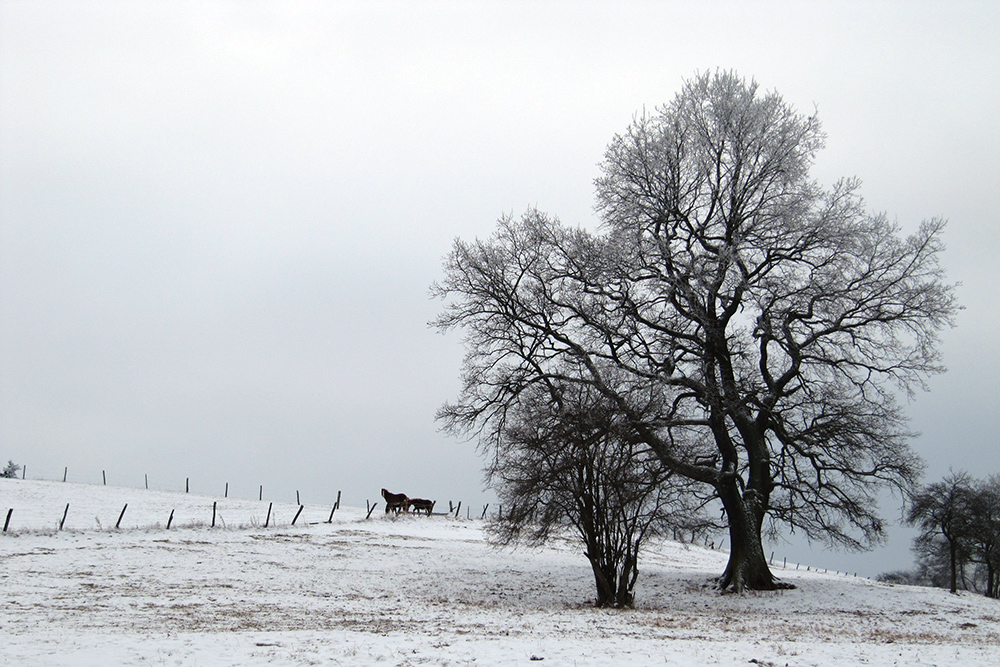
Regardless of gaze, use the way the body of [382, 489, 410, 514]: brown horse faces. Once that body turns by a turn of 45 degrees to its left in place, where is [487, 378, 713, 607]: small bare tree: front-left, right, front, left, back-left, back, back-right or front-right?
front-left

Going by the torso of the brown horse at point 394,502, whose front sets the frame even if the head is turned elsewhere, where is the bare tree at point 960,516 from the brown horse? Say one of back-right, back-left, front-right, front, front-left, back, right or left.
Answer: back-left

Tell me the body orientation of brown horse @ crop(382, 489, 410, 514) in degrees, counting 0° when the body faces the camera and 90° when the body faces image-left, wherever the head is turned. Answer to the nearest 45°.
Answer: approximately 90°

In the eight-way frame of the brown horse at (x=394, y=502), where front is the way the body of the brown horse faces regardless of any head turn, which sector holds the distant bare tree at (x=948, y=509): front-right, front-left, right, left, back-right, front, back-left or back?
back-left

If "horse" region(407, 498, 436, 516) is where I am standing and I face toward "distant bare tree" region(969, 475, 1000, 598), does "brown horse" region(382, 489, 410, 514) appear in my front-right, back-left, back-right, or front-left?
back-right

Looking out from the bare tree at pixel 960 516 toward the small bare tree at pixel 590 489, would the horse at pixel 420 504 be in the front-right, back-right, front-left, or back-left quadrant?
front-right

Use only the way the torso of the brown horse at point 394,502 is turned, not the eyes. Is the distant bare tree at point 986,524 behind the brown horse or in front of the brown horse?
behind

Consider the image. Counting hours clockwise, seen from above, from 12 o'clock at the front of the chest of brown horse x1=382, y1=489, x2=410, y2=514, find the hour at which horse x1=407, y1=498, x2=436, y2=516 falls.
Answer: The horse is roughly at 5 o'clock from the brown horse.
